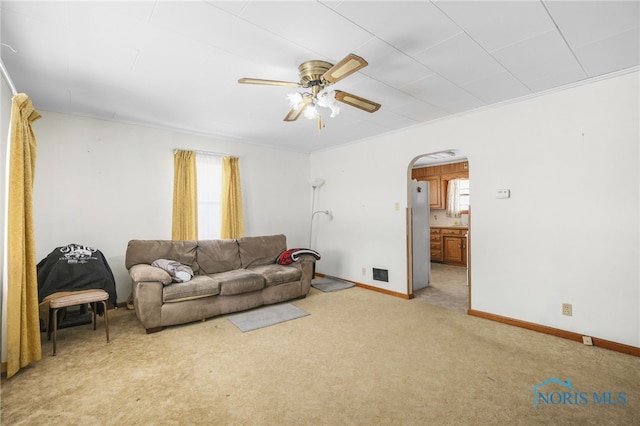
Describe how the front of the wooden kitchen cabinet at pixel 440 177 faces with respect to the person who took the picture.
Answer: facing the viewer and to the left of the viewer

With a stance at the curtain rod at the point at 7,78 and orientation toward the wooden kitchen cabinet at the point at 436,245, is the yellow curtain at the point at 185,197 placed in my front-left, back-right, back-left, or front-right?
front-left

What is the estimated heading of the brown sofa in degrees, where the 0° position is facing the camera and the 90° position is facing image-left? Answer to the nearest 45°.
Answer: approximately 315°

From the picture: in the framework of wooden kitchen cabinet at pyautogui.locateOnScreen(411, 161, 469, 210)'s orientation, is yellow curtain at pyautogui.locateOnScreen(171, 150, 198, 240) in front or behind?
in front

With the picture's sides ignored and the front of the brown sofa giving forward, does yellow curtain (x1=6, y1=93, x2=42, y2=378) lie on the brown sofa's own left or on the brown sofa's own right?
on the brown sofa's own right

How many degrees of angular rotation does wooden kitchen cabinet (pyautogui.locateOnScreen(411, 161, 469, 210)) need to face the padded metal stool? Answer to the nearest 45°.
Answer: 0° — it already faces it

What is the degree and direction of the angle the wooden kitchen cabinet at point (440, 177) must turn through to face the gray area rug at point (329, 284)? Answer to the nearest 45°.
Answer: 0° — it already faces it

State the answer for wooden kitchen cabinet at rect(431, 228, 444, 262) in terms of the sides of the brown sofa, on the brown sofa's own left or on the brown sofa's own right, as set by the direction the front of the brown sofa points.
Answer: on the brown sofa's own left

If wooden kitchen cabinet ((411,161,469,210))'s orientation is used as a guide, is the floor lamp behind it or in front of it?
in front

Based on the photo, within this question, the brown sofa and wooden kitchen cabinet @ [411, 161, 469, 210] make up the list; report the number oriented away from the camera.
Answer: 0
